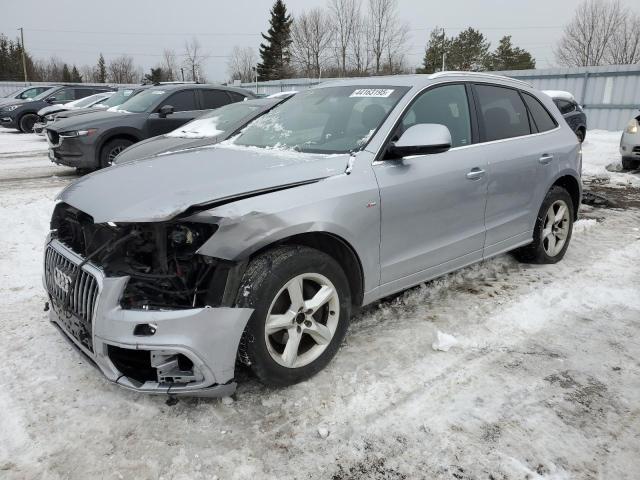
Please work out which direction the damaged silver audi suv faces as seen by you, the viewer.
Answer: facing the viewer and to the left of the viewer

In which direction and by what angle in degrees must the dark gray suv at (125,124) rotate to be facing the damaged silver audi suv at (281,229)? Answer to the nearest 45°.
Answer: approximately 45° to its left

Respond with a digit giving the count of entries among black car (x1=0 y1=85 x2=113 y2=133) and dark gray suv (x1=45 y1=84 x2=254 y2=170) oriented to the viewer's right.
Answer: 0

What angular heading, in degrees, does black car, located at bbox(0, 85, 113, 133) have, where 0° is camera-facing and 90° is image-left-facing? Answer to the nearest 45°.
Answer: approximately 45°

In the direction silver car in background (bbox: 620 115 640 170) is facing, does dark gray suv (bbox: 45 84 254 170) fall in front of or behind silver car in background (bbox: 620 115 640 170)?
in front

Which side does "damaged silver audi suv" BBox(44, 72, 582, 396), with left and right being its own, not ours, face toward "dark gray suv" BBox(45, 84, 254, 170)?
right

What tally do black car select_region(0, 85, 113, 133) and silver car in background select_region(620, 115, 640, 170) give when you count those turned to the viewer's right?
0

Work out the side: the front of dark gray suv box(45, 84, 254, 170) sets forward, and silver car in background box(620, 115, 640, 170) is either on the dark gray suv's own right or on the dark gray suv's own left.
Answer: on the dark gray suv's own left

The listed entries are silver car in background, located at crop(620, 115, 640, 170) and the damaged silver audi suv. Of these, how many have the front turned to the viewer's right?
0

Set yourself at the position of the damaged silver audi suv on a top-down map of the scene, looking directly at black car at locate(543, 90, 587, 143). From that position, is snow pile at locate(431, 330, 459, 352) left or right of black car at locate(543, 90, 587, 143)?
right
